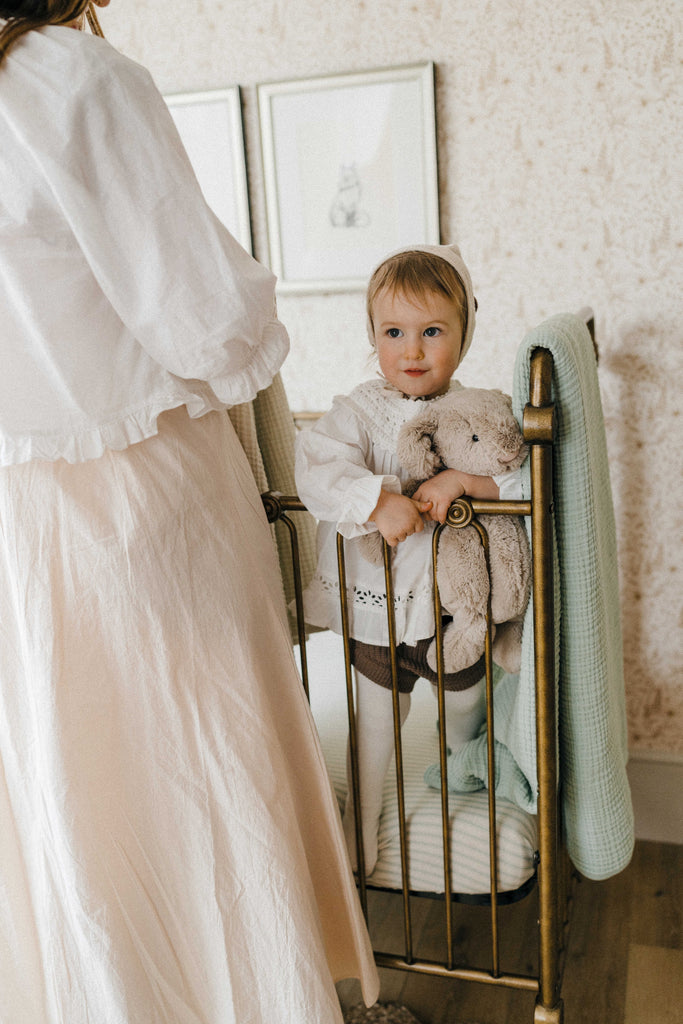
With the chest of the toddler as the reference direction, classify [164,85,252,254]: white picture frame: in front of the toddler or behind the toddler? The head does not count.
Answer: behind

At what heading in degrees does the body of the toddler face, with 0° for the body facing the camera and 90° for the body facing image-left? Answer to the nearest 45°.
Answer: approximately 0°

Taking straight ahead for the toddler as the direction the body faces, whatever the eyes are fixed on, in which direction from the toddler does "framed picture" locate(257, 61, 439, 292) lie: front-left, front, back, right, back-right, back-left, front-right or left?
back
